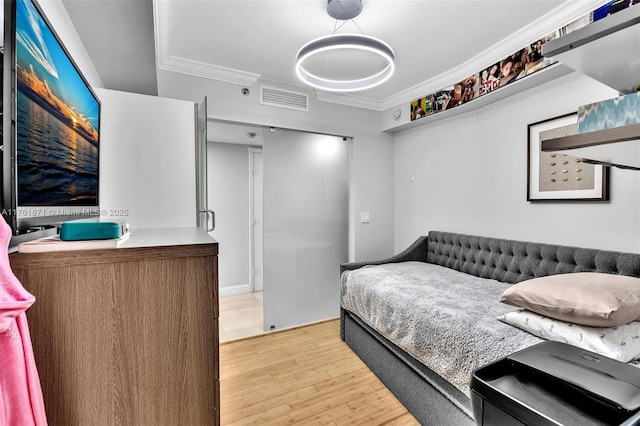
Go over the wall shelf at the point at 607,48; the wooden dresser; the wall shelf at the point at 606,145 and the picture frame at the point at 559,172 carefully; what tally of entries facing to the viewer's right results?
1

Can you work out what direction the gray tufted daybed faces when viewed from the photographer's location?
facing the viewer and to the left of the viewer

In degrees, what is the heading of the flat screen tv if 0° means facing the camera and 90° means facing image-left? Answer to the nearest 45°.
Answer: approximately 315°

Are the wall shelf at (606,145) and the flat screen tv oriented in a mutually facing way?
yes

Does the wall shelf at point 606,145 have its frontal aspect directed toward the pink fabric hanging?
yes

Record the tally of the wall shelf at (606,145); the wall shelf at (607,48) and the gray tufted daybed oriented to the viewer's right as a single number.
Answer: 0

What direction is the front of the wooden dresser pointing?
to the viewer's right

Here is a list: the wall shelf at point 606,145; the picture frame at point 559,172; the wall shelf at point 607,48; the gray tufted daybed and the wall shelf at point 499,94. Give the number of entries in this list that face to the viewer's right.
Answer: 0

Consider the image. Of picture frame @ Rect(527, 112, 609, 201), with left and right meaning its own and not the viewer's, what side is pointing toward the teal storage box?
front

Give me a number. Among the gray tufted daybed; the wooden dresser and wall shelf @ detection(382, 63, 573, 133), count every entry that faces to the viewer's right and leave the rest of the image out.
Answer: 1

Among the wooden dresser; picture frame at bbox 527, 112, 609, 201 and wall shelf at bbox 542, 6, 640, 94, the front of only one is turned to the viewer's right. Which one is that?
the wooden dresser

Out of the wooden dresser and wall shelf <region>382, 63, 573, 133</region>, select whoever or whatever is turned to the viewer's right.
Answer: the wooden dresser

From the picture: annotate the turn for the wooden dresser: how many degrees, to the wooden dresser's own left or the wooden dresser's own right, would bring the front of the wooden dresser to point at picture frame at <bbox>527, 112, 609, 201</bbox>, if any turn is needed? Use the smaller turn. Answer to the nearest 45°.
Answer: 0° — it already faces it

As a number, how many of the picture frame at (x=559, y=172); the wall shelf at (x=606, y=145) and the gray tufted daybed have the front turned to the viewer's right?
0

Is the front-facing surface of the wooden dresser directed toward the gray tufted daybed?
yes
